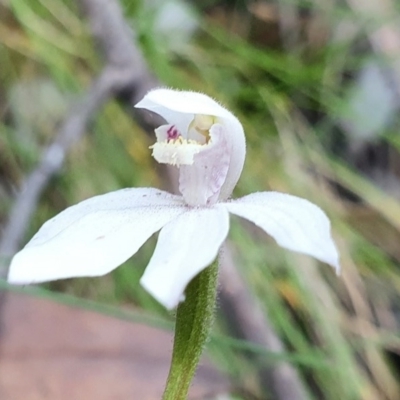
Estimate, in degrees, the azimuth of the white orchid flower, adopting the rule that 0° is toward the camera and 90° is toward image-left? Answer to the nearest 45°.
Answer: approximately 45°
